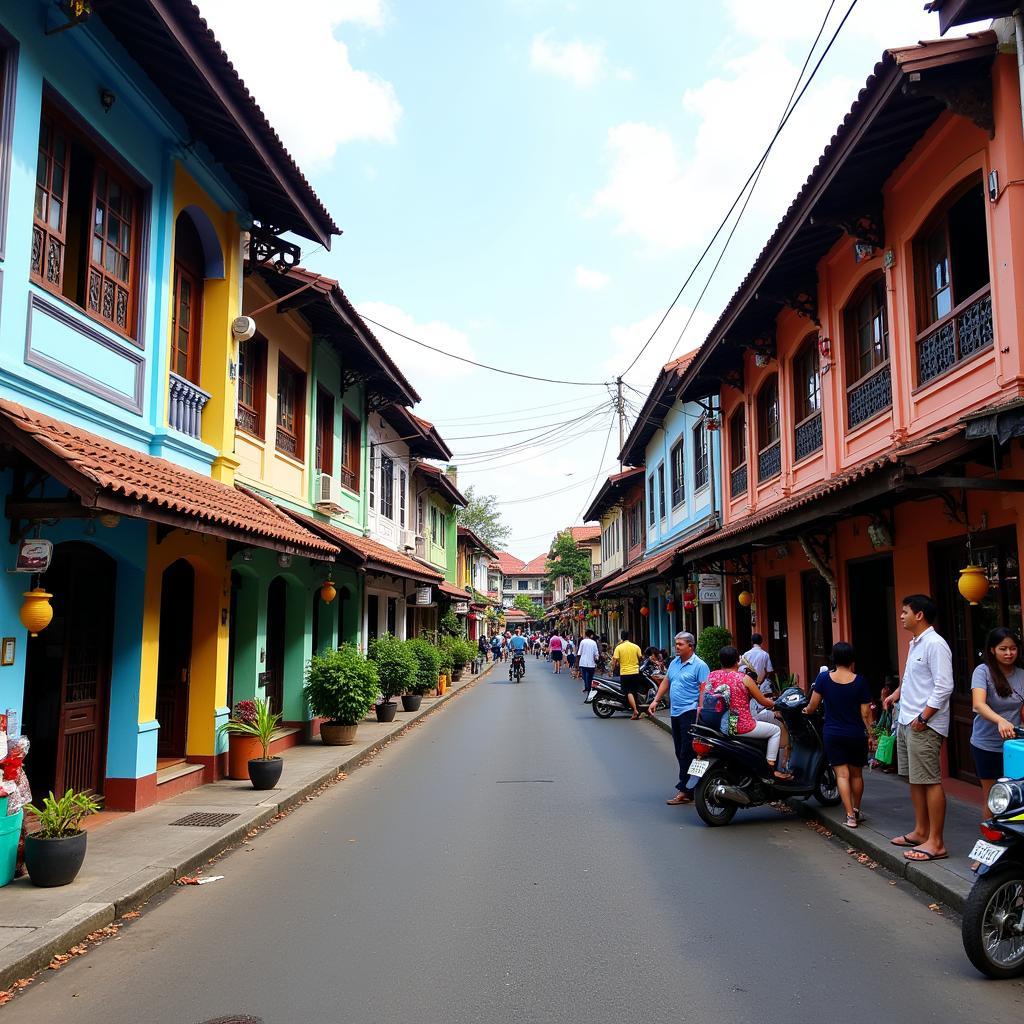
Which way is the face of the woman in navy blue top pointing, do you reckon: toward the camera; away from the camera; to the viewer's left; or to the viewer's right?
away from the camera

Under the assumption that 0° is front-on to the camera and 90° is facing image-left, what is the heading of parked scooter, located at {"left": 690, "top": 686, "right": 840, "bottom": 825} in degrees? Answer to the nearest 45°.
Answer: approximately 225°

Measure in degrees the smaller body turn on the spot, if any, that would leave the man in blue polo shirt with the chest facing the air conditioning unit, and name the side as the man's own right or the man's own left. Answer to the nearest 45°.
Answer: approximately 90° to the man's own right

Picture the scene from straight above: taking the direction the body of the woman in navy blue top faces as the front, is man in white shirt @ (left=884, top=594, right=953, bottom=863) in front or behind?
behind

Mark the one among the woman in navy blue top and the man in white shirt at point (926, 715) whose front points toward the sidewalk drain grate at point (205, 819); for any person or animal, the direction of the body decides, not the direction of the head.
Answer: the man in white shirt

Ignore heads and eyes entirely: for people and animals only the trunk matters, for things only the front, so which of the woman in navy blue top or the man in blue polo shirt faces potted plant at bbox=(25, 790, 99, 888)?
the man in blue polo shirt

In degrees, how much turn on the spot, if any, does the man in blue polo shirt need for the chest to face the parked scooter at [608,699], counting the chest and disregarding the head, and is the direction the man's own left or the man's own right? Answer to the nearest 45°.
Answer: approximately 135° to the man's own right

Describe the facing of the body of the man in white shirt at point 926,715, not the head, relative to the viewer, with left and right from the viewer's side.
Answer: facing to the left of the viewer

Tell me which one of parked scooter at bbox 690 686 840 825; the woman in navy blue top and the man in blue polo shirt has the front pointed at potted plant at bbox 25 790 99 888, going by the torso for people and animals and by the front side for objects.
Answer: the man in blue polo shirt

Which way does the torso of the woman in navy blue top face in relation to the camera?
away from the camera

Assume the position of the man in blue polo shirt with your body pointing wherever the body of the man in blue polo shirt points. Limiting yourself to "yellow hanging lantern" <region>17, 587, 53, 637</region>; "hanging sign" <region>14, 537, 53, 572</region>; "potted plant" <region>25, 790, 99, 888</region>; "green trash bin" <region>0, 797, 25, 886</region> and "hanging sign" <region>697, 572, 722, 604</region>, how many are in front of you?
4
